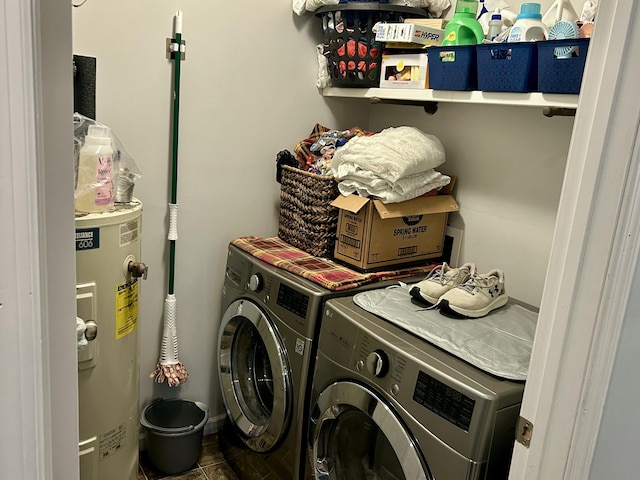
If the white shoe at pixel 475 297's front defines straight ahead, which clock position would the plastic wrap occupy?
The plastic wrap is roughly at 1 o'clock from the white shoe.

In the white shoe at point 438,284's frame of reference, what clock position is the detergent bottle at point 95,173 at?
The detergent bottle is roughly at 1 o'clock from the white shoe.

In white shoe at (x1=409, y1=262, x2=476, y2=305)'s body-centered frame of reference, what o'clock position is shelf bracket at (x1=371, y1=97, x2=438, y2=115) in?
The shelf bracket is roughly at 4 o'clock from the white shoe.

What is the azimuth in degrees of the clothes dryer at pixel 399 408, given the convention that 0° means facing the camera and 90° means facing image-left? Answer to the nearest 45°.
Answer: approximately 45°

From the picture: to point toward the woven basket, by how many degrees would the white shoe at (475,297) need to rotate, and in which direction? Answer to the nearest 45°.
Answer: approximately 90° to its right
